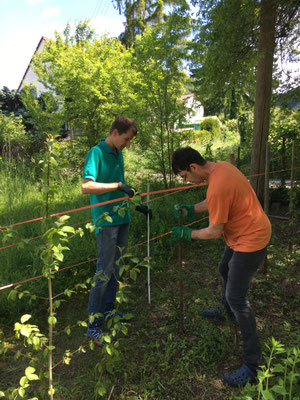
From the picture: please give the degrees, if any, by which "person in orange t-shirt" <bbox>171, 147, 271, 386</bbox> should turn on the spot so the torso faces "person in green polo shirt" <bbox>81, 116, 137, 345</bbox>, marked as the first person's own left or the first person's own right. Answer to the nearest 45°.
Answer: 0° — they already face them

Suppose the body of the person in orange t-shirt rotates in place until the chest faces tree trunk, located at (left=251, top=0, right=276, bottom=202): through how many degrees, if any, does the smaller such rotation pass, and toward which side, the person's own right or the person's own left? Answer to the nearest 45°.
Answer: approximately 90° to the person's own right

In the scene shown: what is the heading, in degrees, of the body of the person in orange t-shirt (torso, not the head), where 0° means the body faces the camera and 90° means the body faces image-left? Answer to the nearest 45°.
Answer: approximately 90°

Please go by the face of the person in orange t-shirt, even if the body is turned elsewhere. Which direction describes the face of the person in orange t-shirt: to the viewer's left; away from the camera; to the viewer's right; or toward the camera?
to the viewer's left

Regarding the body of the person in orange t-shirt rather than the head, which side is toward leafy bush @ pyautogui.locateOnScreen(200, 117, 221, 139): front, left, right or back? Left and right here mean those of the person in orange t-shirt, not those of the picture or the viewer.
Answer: right

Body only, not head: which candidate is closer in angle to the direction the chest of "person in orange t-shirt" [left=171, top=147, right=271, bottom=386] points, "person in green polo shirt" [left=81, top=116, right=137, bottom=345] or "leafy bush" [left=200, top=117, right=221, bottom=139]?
the person in green polo shirt
